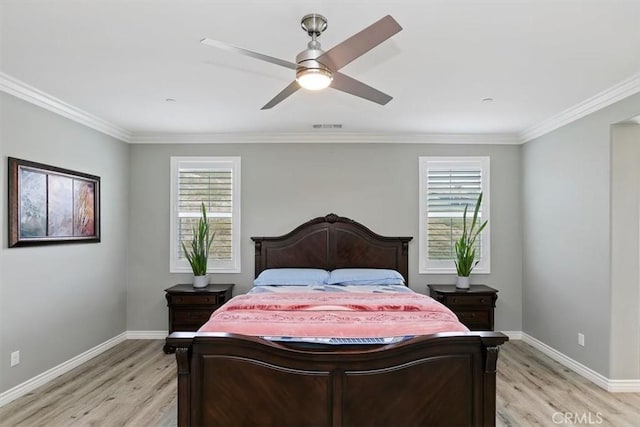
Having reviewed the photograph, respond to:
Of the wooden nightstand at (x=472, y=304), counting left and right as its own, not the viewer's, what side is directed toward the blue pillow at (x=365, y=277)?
right

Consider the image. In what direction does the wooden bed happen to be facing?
toward the camera

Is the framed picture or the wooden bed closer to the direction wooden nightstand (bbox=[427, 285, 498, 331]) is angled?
the wooden bed

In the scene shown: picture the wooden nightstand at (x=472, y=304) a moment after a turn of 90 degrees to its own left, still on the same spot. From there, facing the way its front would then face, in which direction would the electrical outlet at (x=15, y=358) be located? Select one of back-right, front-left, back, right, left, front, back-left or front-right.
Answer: back-right

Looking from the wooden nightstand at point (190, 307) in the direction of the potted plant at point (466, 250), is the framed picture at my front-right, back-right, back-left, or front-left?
back-right

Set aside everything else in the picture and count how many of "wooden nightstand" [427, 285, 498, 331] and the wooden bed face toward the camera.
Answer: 2

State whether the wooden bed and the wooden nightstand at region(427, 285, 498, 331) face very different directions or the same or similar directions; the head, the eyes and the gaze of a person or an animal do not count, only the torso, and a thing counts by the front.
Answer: same or similar directions

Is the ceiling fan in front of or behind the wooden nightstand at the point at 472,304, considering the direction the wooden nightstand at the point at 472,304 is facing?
in front

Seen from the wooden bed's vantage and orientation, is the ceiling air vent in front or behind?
behind
